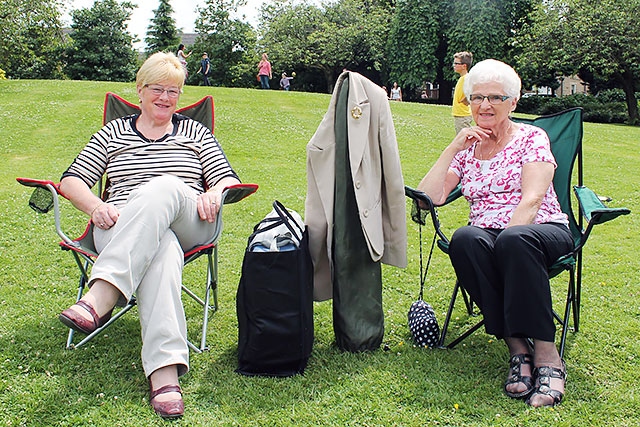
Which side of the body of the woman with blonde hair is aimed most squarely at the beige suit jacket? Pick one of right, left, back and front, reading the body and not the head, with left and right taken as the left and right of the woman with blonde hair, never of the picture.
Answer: left

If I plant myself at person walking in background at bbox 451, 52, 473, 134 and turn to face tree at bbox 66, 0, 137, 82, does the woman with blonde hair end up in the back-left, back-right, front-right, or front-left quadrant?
back-left

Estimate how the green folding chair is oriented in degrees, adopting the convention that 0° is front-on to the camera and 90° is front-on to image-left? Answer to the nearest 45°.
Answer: approximately 45°

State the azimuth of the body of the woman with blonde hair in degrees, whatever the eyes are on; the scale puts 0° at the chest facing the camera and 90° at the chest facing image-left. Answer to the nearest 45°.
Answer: approximately 0°

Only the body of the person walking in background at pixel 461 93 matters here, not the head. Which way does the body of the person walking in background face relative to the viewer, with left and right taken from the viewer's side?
facing to the left of the viewer

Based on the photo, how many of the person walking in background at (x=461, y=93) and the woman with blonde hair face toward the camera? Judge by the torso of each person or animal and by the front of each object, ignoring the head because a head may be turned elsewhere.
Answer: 1

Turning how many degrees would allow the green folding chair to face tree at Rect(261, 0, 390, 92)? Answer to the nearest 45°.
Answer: approximately 135° to its right

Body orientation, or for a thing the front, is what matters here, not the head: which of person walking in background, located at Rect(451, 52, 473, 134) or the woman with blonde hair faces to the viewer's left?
the person walking in background

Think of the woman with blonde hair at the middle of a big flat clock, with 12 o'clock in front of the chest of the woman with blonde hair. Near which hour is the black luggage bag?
The black luggage bag is roughly at 10 o'clock from the woman with blonde hair.

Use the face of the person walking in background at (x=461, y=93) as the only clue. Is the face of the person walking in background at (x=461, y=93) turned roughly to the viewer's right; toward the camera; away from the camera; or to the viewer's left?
to the viewer's left

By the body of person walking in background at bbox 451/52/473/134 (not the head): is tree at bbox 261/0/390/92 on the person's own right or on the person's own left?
on the person's own right
